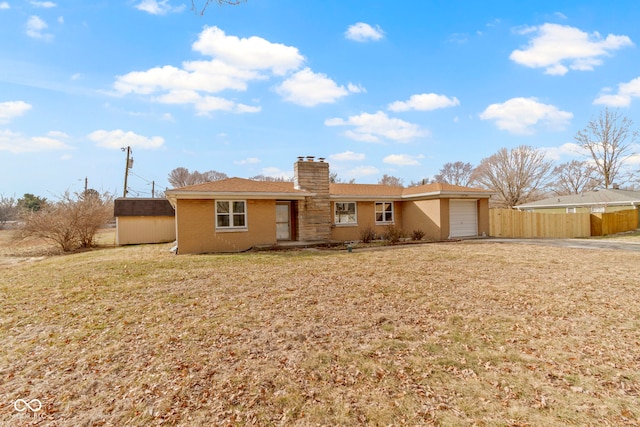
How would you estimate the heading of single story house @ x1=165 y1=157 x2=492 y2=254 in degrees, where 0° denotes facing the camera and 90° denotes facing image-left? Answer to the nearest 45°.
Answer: approximately 0°

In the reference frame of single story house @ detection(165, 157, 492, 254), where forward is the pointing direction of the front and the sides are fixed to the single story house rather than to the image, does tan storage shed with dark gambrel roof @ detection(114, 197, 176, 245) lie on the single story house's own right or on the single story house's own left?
on the single story house's own right

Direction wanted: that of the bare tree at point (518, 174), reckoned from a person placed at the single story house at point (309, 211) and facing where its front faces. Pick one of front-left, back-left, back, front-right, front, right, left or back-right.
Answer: back-left

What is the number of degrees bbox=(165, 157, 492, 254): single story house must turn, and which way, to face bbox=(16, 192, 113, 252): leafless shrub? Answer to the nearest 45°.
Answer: approximately 90° to its right

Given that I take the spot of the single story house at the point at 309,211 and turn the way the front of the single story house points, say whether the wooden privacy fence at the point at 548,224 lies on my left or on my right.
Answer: on my left
